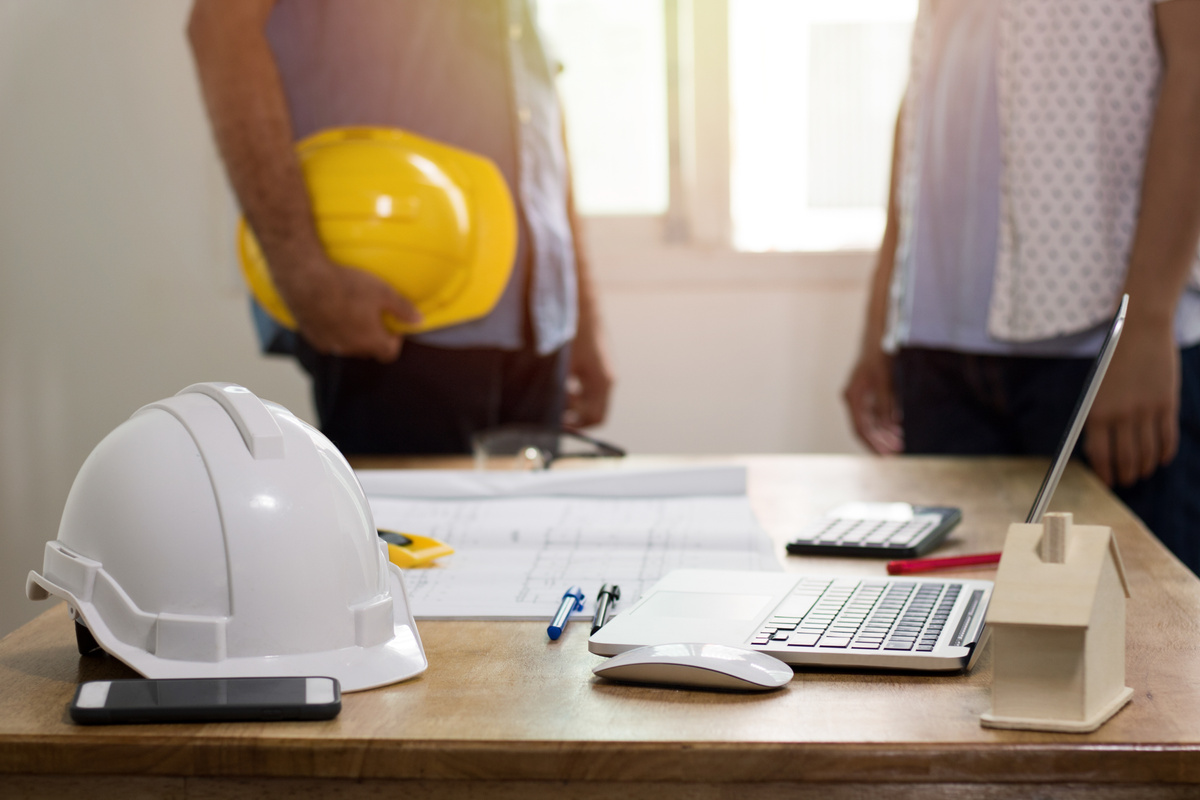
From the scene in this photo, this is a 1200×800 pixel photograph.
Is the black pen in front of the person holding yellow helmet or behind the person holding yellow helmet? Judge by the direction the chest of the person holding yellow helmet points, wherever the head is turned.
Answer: in front

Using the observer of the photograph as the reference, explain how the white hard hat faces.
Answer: facing the viewer and to the right of the viewer

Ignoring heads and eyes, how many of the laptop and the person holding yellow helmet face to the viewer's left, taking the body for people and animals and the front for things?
1

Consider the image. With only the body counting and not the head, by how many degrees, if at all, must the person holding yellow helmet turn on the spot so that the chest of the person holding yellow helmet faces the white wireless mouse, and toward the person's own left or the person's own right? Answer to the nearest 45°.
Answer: approximately 45° to the person's own right

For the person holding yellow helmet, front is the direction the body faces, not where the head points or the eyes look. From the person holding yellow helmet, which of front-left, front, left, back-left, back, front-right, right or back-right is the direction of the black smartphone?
front-right

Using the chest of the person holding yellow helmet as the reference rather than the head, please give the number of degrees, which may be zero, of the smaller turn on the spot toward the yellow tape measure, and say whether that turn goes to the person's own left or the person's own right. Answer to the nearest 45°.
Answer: approximately 45° to the person's own right

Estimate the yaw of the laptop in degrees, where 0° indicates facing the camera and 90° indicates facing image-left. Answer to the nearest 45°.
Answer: approximately 90°

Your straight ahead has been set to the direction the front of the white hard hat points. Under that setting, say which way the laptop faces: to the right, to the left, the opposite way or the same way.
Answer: the opposite way

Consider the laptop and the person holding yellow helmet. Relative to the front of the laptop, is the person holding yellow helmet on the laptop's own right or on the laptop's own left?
on the laptop's own right
